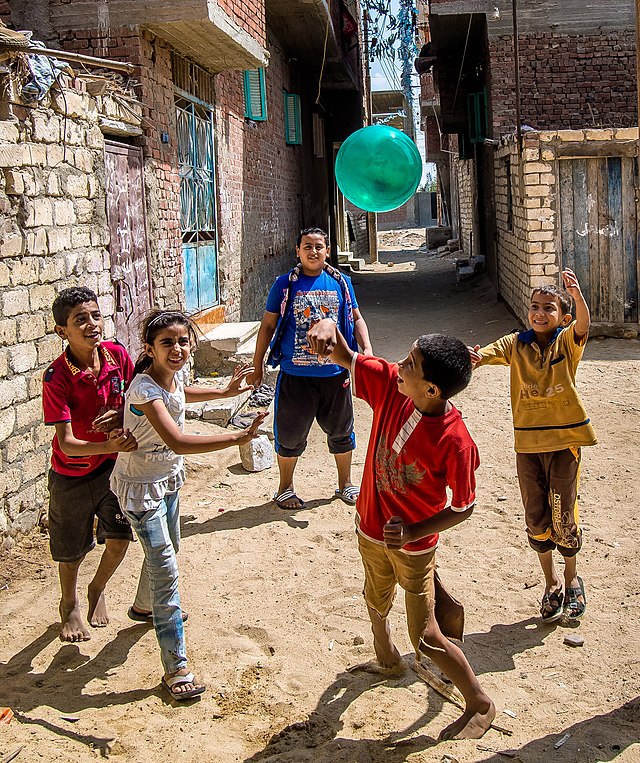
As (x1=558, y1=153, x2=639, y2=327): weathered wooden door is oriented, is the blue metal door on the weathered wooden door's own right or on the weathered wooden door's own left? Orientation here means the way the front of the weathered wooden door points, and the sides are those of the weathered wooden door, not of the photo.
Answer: on the weathered wooden door's own right

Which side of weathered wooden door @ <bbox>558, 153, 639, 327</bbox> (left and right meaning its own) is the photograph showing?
front

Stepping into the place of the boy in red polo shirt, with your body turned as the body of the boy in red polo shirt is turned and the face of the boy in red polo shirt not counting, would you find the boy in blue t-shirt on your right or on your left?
on your left

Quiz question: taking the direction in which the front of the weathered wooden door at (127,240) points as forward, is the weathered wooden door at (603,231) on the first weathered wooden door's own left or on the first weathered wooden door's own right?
on the first weathered wooden door's own left

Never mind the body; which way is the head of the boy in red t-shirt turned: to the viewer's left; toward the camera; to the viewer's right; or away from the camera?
to the viewer's left

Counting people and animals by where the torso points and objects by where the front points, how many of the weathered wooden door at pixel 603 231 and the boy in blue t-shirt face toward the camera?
2

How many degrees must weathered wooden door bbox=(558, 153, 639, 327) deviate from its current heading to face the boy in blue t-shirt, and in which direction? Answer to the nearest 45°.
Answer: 0° — it already faces them

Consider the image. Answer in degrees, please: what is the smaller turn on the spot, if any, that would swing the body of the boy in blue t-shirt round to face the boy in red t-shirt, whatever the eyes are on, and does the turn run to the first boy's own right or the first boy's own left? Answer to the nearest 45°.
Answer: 0° — they already face them

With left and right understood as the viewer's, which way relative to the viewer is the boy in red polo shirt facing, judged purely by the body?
facing the viewer and to the right of the viewer

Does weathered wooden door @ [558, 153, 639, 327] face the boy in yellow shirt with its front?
yes

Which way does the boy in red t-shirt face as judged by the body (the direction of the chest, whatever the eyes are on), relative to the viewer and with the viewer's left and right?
facing the viewer and to the left of the viewer

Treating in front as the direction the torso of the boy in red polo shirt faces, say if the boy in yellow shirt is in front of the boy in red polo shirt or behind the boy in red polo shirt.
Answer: in front

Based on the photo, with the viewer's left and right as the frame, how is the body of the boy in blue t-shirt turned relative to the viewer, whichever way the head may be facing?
facing the viewer
